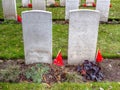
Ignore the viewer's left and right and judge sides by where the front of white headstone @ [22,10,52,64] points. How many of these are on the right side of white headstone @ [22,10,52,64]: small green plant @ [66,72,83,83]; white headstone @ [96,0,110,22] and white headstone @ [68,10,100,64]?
0

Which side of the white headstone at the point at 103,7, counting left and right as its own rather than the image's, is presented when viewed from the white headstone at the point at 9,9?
right

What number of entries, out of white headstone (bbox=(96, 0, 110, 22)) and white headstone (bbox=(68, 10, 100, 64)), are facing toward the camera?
2

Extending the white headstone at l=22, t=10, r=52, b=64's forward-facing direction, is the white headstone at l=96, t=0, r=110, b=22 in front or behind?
behind

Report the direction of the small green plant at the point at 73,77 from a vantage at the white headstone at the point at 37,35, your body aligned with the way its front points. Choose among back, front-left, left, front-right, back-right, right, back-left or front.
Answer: front-left

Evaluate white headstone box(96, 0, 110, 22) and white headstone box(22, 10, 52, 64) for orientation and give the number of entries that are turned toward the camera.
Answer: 2

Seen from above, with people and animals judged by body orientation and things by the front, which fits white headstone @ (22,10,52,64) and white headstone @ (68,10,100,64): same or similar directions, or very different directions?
same or similar directions

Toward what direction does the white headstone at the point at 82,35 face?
toward the camera

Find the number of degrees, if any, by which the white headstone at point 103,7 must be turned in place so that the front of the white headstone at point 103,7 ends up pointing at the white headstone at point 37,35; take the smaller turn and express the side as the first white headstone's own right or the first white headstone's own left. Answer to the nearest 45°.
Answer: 0° — it already faces it

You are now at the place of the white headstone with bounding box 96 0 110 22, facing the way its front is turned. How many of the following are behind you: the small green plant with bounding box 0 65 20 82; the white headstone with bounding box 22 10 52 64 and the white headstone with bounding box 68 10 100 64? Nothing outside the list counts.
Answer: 0

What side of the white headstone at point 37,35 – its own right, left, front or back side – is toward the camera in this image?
front

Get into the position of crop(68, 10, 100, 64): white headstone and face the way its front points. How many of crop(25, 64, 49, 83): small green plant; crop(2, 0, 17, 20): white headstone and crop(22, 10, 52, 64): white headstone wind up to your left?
0

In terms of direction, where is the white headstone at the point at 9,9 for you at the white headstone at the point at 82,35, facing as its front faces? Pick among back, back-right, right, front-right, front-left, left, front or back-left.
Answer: back-right

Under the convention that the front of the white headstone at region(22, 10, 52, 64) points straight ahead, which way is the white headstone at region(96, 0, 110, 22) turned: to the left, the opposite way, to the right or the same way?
the same way

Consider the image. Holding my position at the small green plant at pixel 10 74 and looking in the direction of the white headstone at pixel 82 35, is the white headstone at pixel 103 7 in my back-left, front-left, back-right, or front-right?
front-left

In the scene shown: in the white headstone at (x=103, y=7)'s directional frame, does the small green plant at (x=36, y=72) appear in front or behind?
in front

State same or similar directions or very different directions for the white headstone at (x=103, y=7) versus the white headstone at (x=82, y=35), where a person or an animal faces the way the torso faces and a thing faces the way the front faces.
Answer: same or similar directions
